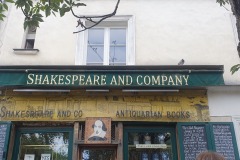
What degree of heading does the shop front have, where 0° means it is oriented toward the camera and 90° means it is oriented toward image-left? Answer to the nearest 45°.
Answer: approximately 0°
